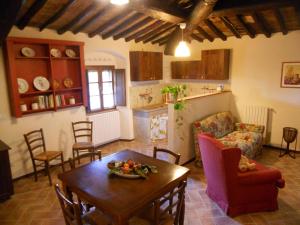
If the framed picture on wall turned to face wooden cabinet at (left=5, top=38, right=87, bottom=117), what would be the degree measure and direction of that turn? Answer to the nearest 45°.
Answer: approximately 45° to its right

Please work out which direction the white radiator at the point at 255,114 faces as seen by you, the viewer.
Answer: facing the viewer and to the left of the viewer

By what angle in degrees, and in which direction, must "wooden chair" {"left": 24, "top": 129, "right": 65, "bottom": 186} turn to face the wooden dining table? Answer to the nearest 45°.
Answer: approximately 45° to its right

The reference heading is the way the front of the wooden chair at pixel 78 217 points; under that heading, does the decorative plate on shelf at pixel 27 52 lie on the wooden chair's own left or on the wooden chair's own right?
on the wooden chair's own left

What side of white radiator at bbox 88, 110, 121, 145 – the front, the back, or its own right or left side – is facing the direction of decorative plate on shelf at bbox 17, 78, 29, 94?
right

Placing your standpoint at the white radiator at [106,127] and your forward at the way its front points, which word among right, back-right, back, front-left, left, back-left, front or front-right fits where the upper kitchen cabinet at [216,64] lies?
front-left

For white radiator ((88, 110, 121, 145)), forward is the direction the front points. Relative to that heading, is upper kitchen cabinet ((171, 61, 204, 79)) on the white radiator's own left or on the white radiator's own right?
on the white radiator's own left

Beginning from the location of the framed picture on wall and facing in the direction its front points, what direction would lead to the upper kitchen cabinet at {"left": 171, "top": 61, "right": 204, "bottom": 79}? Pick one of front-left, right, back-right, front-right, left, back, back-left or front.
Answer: right

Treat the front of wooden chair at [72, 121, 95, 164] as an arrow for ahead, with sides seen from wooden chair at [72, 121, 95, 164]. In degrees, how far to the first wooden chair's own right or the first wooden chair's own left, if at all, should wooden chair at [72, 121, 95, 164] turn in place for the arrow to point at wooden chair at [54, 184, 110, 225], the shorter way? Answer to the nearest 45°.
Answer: approximately 45° to the first wooden chair's own right

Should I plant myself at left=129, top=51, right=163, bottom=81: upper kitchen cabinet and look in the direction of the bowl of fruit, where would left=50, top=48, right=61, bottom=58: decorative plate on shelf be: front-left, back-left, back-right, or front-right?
front-right

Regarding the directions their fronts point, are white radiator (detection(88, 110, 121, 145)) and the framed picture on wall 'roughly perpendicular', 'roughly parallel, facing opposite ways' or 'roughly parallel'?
roughly perpendicular
